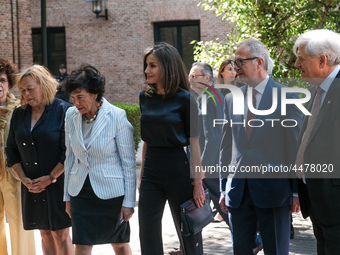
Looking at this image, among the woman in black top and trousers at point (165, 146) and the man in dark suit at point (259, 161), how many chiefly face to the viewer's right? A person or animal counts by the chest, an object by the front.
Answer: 0

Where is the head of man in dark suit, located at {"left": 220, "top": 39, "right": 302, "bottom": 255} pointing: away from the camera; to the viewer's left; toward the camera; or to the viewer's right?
to the viewer's left

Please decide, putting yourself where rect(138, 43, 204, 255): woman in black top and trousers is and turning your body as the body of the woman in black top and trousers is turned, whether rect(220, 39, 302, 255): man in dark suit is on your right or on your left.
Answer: on your left

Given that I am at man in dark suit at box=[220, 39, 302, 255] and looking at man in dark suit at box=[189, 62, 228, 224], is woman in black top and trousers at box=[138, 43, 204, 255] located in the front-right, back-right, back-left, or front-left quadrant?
front-left

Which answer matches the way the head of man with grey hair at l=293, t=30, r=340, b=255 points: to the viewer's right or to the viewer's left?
to the viewer's left

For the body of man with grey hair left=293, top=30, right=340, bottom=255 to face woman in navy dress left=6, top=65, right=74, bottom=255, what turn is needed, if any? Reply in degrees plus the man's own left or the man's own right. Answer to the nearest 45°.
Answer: approximately 45° to the man's own right

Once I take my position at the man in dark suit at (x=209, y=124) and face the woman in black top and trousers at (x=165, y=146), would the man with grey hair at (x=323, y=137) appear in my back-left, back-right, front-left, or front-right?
front-left

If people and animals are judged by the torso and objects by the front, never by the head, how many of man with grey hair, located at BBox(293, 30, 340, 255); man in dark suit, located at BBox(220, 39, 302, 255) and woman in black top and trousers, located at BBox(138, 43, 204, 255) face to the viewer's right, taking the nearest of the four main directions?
0

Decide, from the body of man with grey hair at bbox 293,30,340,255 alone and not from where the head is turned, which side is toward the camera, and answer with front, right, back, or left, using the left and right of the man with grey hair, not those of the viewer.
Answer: left

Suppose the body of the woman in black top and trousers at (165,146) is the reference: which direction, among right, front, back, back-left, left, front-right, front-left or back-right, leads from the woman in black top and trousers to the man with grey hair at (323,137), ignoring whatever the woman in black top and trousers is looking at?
left

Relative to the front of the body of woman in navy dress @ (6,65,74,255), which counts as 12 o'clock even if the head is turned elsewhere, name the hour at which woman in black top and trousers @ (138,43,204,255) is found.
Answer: woman in black top and trousers @ (138,43,204,255) is roughly at 9 o'clock from woman in navy dress @ (6,65,74,255).

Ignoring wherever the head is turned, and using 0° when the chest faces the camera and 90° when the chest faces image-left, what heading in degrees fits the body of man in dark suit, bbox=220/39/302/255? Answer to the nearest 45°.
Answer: approximately 45°

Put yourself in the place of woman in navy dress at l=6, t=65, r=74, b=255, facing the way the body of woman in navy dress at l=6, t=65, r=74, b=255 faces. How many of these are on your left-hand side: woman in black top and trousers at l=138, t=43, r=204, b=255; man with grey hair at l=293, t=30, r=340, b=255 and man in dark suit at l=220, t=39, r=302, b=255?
3

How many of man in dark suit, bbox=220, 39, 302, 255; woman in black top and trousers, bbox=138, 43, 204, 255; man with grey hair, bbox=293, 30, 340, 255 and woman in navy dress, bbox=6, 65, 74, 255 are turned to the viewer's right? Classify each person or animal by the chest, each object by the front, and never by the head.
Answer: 0

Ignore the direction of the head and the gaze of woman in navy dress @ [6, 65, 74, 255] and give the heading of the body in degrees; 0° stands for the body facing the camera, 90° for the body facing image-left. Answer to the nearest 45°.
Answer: approximately 45°
